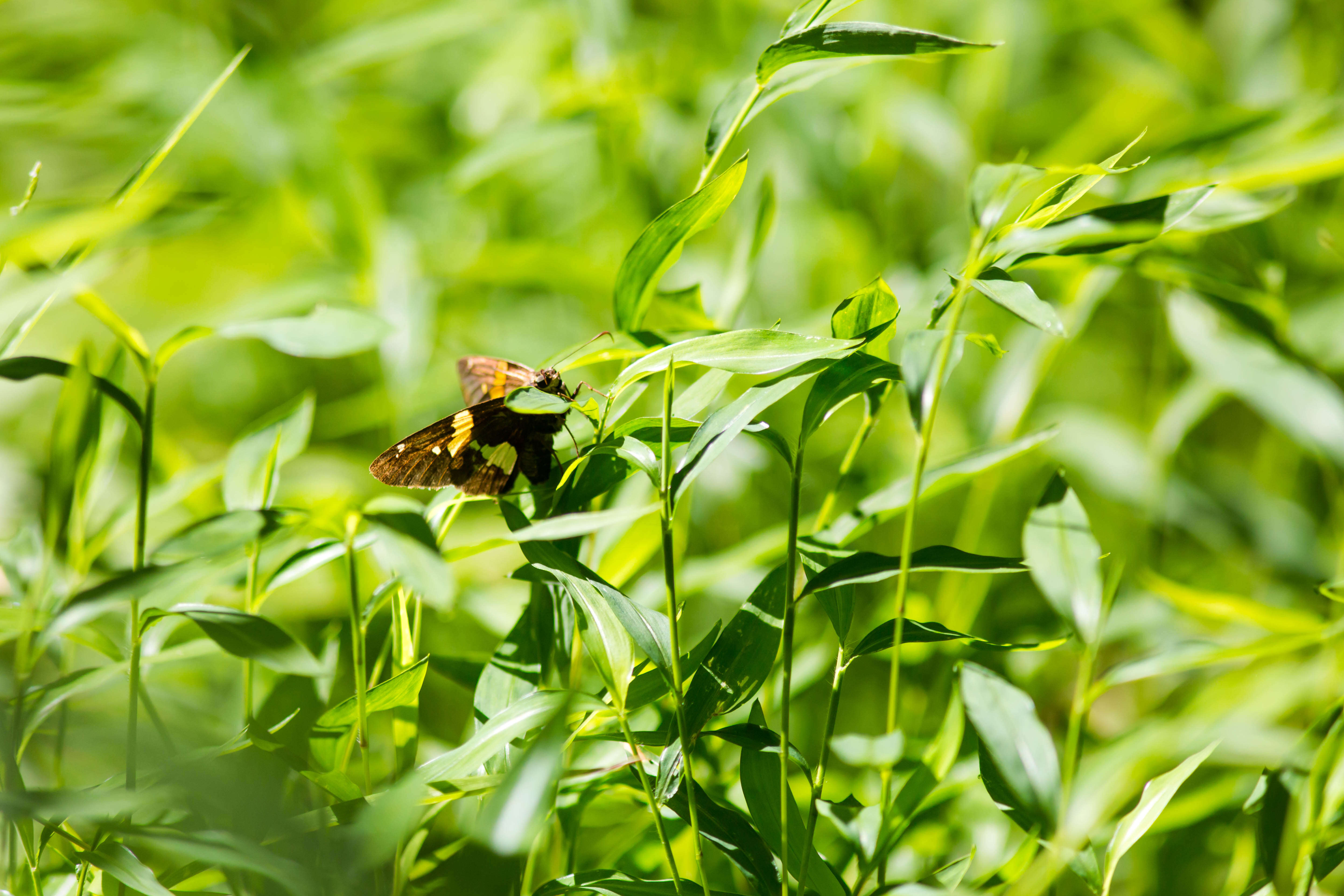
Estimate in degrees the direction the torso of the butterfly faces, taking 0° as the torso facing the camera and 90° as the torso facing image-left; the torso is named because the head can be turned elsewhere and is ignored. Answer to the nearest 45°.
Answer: approximately 270°
